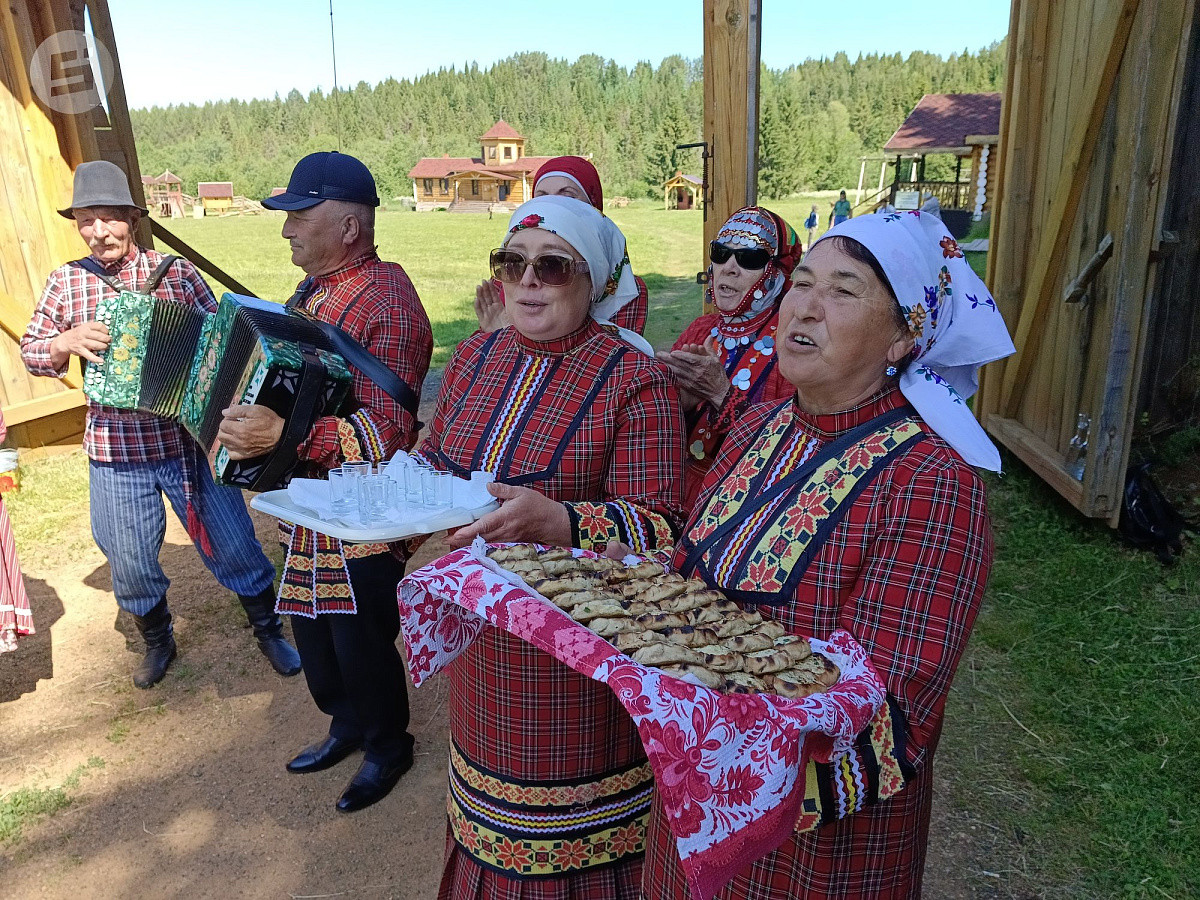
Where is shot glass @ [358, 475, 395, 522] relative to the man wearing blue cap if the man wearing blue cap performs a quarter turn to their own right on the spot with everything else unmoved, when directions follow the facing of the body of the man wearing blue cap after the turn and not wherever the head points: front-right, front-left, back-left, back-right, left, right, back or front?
back-left

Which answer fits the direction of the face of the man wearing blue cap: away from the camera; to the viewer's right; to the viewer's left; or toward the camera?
to the viewer's left

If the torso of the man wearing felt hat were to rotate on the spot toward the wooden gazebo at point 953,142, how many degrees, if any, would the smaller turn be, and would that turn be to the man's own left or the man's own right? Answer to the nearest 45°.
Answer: approximately 135° to the man's own left

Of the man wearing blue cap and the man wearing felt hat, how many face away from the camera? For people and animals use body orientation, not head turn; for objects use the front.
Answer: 0

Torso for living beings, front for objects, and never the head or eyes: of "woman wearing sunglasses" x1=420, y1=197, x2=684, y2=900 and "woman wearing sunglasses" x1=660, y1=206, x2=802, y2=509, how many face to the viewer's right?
0

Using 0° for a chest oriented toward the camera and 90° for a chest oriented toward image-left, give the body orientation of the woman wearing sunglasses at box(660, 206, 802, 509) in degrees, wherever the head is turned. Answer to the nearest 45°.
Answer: approximately 45°

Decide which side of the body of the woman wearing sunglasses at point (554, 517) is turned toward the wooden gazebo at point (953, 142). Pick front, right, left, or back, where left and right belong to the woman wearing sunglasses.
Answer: back

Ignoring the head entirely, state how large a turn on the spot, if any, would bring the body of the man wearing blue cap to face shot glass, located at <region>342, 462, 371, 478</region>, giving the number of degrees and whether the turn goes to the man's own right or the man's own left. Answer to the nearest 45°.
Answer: approximately 45° to the man's own left

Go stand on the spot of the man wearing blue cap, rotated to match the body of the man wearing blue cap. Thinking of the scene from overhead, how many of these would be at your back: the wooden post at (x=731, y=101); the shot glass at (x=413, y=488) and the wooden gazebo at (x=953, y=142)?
2

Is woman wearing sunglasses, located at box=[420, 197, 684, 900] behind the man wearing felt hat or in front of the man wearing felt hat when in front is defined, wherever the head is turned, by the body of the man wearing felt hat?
in front

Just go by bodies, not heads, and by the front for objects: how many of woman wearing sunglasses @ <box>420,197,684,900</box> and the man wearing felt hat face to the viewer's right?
0
